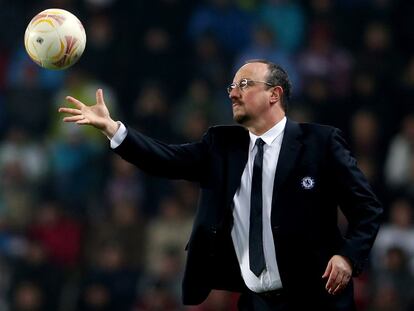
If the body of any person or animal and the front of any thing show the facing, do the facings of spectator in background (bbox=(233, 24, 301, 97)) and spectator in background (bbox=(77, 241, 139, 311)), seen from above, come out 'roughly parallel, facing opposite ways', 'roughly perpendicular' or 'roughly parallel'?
roughly parallel

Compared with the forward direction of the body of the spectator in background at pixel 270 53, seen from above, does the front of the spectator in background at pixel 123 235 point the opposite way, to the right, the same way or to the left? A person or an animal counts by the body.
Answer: the same way

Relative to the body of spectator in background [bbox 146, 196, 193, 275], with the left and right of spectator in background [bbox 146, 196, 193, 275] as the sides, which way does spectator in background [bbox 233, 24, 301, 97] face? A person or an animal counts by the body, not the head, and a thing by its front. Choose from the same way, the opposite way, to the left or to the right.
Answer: the same way

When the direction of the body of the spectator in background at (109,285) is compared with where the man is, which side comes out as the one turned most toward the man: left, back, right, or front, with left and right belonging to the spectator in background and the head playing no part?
front

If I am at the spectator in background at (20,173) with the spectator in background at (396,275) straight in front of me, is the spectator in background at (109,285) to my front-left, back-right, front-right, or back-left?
front-right

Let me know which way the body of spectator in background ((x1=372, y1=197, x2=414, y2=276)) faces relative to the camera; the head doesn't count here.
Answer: toward the camera

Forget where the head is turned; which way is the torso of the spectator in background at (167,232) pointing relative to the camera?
toward the camera

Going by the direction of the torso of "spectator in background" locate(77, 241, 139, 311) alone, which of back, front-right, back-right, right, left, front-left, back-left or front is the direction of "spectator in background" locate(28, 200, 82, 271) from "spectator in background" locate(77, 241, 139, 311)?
back-right

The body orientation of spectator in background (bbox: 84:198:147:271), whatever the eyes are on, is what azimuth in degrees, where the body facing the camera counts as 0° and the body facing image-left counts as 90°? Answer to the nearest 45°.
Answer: approximately 0°

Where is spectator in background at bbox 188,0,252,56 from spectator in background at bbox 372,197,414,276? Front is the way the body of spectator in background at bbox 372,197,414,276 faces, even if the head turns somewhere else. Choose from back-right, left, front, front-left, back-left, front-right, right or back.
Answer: back-right

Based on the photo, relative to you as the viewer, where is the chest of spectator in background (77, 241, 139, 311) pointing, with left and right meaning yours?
facing the viewer

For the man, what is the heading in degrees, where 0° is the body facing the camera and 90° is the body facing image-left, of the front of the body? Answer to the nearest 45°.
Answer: approximately 45°

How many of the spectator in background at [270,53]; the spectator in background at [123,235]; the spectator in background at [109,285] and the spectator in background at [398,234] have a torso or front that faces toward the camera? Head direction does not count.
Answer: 4

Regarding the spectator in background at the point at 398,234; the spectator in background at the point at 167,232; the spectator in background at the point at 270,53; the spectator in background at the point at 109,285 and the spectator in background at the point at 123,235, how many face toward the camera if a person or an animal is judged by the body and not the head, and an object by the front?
5

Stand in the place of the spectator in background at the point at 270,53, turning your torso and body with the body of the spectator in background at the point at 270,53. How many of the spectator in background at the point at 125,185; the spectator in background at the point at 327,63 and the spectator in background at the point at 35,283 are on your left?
1

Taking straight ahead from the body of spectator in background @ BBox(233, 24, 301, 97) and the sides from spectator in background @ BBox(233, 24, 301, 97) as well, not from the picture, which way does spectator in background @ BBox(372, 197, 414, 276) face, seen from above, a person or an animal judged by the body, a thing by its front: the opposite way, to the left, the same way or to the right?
the same way
